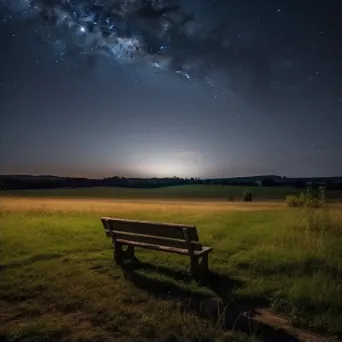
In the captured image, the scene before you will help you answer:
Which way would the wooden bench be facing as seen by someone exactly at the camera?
facing away from the viewer and to the right of the viewer
